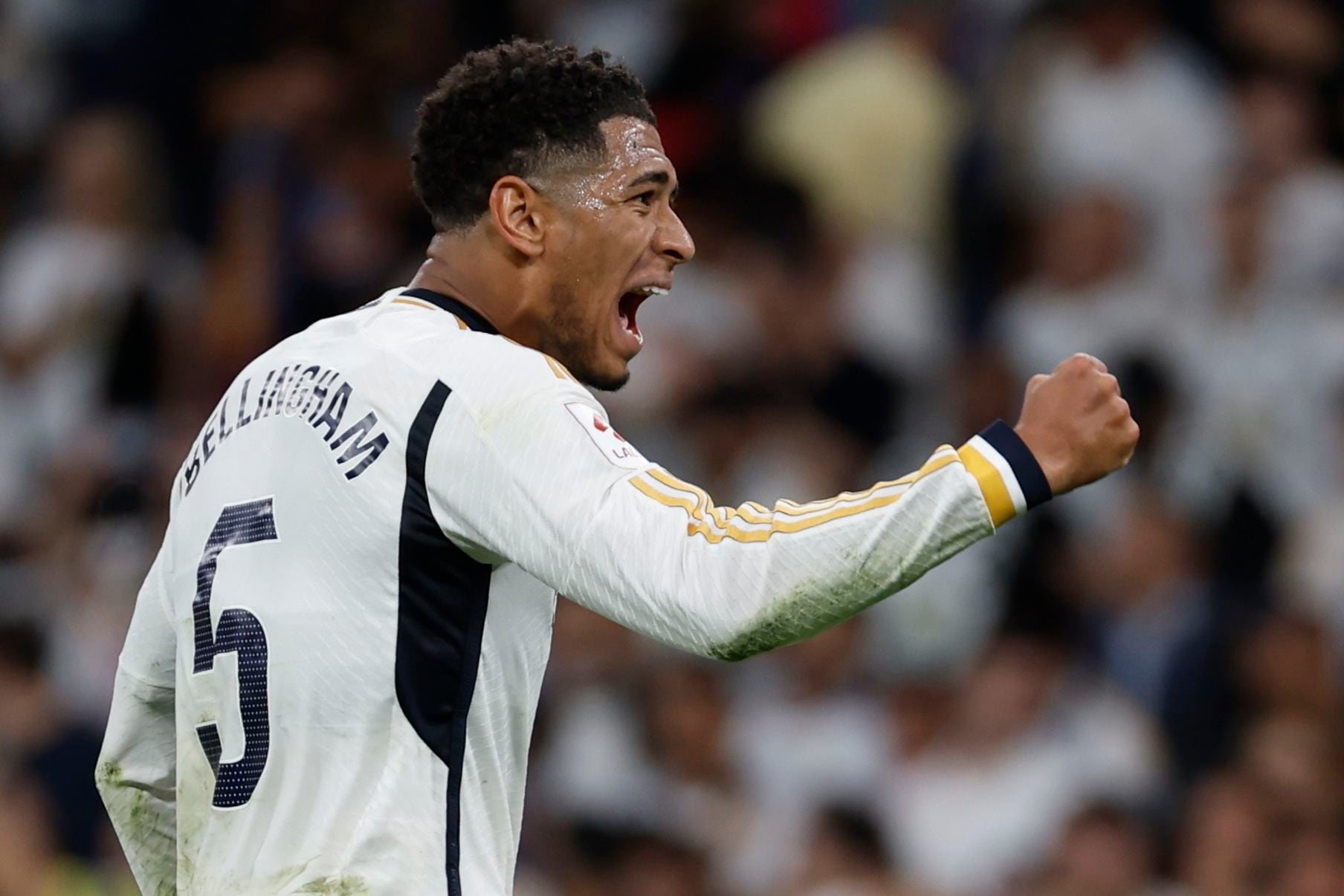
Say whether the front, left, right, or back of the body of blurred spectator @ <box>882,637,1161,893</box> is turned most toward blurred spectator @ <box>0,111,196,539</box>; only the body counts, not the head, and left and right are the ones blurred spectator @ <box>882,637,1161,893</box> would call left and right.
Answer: right

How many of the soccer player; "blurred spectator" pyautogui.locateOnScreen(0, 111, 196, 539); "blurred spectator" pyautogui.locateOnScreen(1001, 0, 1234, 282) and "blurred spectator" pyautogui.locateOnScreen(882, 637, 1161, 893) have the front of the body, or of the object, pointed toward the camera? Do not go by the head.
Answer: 3

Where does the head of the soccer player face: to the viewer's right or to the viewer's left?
to the viewer's right

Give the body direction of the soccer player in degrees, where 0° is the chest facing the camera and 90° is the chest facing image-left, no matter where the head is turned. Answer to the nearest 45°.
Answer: approximately 225°

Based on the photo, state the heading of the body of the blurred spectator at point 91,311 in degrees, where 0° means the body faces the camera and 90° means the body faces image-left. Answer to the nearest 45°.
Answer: approximately 0°

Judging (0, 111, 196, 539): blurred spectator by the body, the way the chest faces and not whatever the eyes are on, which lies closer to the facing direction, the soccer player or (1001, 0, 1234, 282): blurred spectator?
the soccer player

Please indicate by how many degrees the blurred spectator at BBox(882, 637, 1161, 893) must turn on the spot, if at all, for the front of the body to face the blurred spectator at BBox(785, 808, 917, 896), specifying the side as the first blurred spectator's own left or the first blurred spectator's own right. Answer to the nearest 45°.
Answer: approximately 45° to the first blurred spectator's own right

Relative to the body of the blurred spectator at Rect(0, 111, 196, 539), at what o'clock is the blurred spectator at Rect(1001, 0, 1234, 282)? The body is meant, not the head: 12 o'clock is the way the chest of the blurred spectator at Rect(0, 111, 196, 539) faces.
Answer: the blurred spectator at Rect(1001, 0, 1234, 282) is roughly at 10 o'clock from the blurred spectator at Rect(0, 111, 196, 539).
